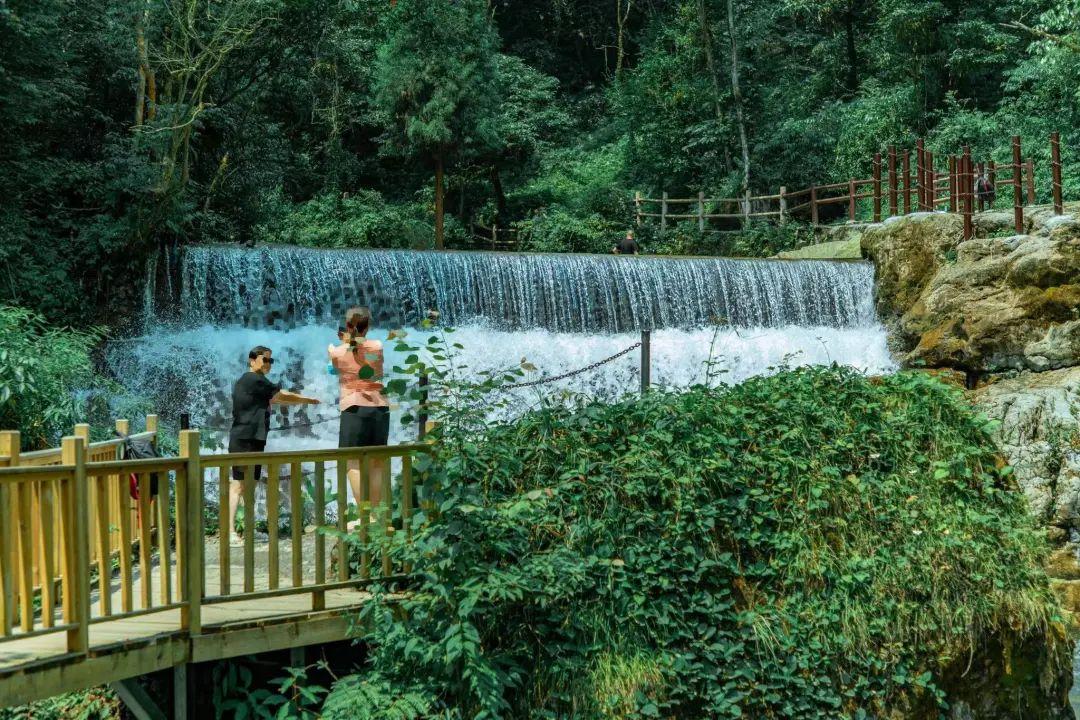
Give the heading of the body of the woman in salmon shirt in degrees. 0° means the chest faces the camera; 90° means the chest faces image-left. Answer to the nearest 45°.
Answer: approximately 180°

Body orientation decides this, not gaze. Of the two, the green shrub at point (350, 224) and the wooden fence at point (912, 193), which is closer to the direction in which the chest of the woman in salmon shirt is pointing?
the green shrub

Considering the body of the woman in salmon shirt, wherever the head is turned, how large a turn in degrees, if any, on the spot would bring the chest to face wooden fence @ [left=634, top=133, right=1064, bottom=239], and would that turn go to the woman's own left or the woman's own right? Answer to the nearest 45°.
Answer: approximately 45° to the woman's own right

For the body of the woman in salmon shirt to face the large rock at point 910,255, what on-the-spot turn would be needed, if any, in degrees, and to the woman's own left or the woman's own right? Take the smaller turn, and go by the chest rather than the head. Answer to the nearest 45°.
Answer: approximately 45° to the woman's own right

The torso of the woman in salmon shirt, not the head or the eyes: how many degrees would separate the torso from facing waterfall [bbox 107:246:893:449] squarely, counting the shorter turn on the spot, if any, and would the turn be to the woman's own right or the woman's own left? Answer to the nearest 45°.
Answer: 0° — they already face it

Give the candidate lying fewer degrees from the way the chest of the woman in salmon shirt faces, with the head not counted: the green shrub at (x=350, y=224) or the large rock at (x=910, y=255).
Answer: the green shrub

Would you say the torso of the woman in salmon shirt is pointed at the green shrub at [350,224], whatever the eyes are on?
yes
